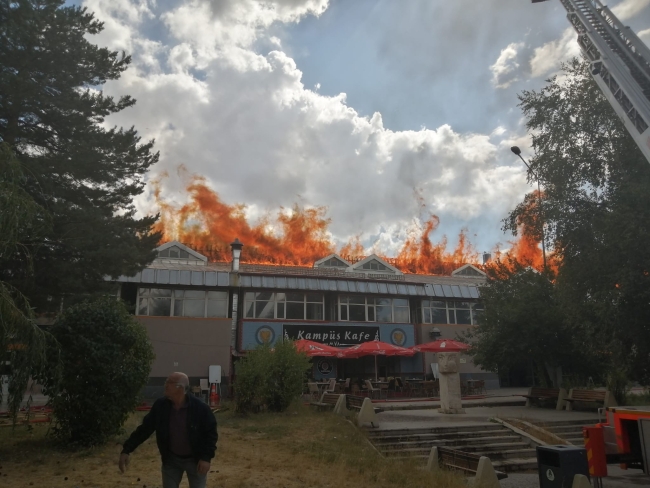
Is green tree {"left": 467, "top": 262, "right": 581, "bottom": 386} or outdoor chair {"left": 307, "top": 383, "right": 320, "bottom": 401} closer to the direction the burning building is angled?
the outdoor chair

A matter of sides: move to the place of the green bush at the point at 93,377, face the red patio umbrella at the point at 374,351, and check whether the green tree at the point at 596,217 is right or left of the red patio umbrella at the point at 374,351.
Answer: right

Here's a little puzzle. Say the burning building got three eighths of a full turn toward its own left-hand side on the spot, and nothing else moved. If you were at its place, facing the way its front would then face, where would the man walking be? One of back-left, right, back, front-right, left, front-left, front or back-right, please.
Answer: back-right

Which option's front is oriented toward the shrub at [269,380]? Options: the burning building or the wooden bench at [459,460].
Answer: the burning building

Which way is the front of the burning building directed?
toward the camera

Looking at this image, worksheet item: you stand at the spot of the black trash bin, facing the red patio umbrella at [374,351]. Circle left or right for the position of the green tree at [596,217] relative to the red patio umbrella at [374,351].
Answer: right

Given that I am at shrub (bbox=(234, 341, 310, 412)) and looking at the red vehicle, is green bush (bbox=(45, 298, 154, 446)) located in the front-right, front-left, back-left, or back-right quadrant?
front-right

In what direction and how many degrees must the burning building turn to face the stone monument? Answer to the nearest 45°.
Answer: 0° — it already faces it

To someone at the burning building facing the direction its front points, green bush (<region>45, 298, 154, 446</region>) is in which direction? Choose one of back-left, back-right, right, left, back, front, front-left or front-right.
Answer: front

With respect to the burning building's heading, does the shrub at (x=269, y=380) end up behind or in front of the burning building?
in front
